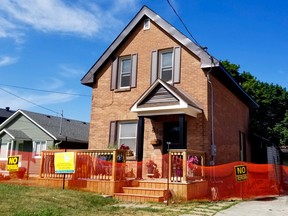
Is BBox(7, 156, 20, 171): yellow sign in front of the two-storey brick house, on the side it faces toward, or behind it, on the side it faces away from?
in front

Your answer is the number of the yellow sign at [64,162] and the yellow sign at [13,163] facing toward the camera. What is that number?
2

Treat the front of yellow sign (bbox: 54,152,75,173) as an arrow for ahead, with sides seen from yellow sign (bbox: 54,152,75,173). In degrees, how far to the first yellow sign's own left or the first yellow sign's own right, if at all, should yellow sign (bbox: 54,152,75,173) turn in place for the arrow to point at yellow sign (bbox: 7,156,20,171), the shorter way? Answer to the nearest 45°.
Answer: approximately 135° to the first yellow sign's own right

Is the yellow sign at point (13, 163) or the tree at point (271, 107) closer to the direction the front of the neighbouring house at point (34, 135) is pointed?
the yellow sign

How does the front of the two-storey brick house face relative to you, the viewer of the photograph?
facing the viewer and to the left of the viewer

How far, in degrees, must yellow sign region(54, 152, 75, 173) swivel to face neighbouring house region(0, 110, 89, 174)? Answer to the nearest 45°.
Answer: approximately 180°

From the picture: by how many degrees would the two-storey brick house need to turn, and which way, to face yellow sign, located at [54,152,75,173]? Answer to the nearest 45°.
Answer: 0° — it already faces it

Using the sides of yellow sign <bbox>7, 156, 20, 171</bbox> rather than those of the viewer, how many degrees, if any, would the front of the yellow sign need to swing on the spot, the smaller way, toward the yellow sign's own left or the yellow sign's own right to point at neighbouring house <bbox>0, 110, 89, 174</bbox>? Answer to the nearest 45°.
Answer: approximately 180°

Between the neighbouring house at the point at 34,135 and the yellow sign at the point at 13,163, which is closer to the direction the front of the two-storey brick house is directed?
the yellow sign

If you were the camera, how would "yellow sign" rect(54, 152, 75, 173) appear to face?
facing the viewer

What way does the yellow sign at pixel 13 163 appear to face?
toward the camera

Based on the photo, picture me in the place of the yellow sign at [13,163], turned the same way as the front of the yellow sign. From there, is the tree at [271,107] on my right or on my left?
on my left

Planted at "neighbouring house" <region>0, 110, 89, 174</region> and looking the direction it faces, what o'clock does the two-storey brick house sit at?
The two-storey brick house is roughly at 10 o'clock from the neighbouring house.
